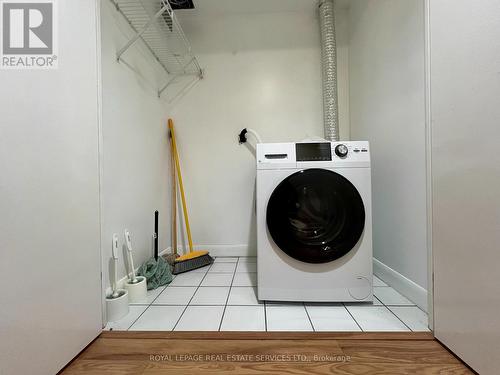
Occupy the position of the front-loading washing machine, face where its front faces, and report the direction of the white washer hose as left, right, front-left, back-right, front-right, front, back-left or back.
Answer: back-right

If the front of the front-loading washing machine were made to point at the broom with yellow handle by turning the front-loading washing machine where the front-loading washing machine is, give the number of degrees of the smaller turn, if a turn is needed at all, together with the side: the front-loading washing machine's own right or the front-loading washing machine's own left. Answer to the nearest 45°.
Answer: approximately 90° to the front-loading washing machine's own right

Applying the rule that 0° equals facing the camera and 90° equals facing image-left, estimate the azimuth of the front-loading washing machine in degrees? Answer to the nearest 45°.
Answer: approximately 0°

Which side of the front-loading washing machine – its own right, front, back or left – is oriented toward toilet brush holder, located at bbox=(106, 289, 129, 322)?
right

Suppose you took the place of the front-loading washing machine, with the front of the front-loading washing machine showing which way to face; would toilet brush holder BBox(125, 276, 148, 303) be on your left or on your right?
on your right
